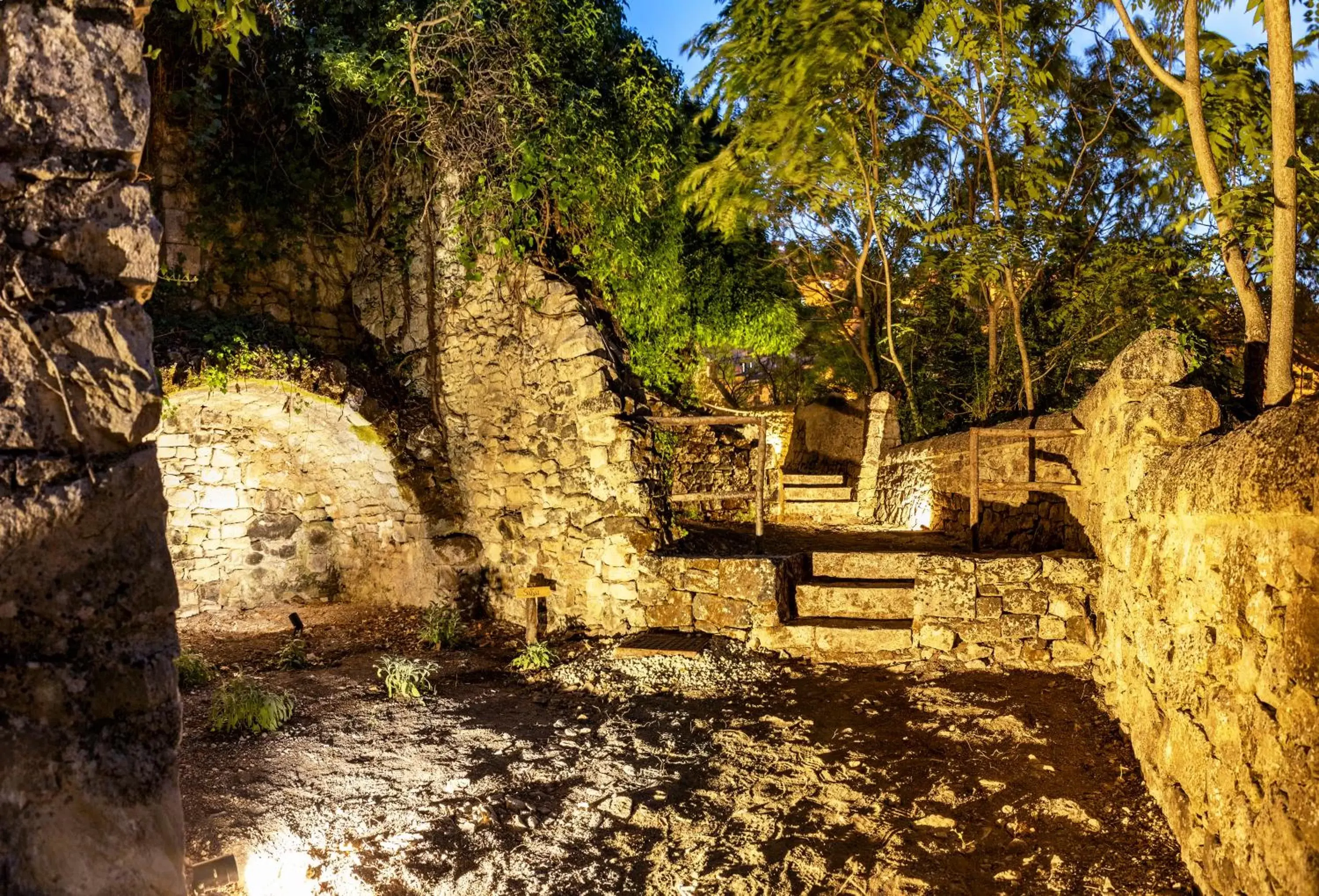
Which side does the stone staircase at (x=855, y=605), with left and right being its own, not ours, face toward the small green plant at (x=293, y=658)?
right

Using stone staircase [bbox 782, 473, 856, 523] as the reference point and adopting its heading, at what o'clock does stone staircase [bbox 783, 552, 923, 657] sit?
stone staircase [bbox 783, 552, 923, 657] is roughly at 12 o'clock from stone staircase [bbox 782, 473, 856, 523].

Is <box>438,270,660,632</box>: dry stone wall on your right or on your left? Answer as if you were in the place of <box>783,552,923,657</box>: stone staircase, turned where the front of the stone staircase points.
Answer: on your right

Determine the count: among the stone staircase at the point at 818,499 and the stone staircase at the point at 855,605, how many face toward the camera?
2

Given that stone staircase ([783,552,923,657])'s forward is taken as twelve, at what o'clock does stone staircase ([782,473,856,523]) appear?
stone staircase ([782,473,856,523]) is roughly at 6 o'clock from stone staircase ([783,552,923,657]).

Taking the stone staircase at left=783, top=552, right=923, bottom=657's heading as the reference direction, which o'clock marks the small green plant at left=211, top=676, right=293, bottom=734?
The small green plant is roughly at 2 o'clock from the stone staircase.

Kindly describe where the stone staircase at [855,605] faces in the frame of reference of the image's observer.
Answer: facing the viewer

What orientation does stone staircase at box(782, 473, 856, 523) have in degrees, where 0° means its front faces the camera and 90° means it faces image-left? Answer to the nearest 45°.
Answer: approximately 0°

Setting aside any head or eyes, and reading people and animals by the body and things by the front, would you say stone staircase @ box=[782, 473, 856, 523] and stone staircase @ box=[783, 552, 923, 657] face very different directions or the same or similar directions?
same or similar directions

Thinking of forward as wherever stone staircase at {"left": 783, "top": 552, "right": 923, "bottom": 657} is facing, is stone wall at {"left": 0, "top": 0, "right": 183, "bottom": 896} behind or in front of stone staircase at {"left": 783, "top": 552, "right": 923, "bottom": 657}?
in front

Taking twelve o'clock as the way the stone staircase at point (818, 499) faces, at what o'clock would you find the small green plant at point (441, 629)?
The small green plant is roughly at 1 o'clock from the stone staircase.
